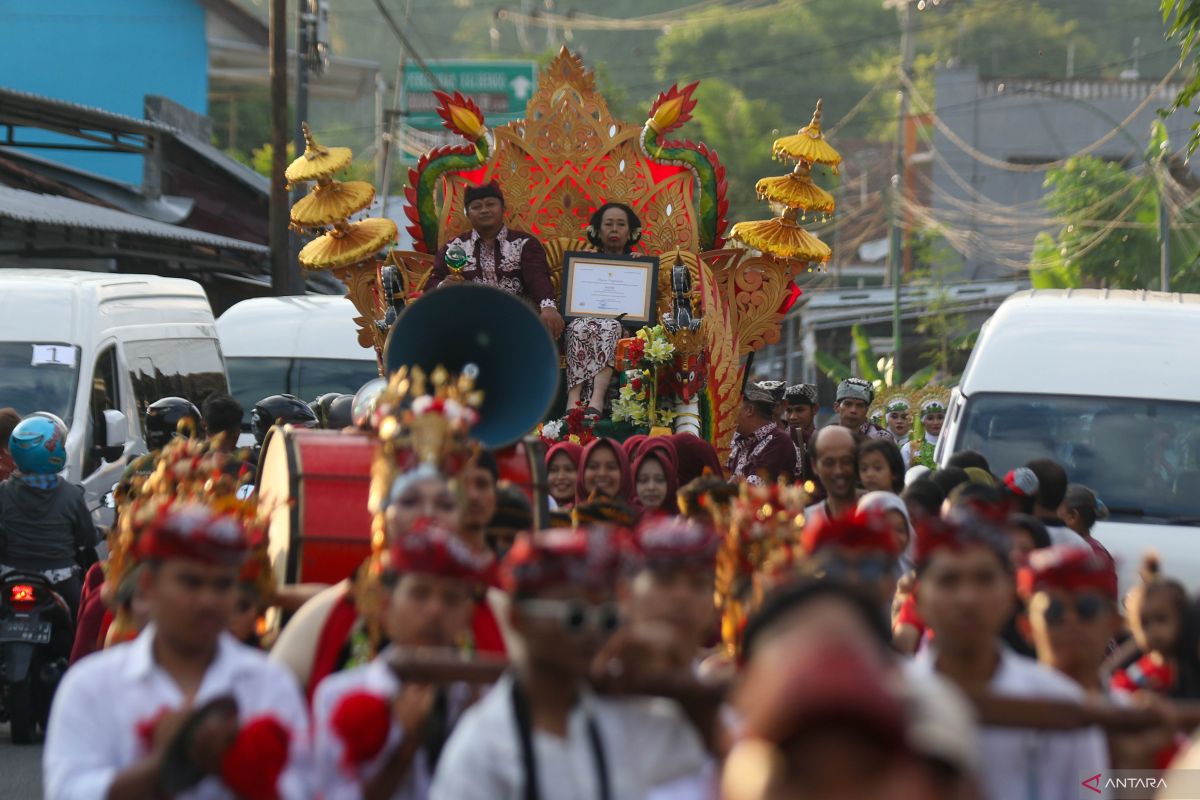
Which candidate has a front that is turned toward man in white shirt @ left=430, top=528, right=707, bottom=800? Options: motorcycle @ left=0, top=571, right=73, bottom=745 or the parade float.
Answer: the parade float

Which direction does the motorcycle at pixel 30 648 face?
away from the camera

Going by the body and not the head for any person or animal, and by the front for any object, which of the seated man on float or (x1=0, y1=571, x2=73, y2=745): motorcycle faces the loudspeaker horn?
the seated man on float

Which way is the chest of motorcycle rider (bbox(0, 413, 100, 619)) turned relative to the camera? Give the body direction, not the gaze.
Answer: away from the camera

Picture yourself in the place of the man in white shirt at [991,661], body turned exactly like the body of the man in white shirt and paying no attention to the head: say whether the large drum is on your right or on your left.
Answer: on your right

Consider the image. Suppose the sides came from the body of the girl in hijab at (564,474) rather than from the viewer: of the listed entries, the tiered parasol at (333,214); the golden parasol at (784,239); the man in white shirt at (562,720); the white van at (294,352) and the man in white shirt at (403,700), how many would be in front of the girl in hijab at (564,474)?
2

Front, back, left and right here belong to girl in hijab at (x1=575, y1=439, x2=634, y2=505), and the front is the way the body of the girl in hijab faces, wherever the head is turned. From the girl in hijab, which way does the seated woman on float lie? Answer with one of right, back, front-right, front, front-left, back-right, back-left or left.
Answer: back
